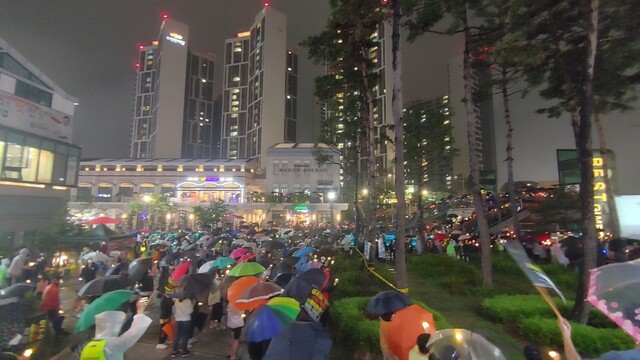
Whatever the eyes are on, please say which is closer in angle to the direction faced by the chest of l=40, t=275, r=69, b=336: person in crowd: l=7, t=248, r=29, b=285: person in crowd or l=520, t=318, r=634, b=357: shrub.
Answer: the shrub

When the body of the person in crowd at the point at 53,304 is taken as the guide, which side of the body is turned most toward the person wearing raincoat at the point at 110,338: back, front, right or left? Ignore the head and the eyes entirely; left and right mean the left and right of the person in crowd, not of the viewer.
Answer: right

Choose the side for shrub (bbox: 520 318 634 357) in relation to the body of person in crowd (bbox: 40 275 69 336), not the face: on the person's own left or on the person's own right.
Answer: on the person's own right

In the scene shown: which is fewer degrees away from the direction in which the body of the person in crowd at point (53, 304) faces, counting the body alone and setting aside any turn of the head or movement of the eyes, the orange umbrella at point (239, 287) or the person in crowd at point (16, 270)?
the orange umbrella

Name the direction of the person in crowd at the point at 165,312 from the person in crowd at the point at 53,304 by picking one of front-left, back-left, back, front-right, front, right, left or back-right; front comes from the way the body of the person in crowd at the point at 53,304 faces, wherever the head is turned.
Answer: front-right

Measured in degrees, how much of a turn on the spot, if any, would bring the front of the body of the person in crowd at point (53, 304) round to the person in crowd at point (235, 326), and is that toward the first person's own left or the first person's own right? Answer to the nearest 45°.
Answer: approximately 45° to the first person's own right

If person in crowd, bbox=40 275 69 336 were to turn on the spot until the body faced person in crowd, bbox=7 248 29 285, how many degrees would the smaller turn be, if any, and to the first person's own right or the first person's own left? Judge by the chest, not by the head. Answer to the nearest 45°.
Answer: approximately 90° to the first person's own left

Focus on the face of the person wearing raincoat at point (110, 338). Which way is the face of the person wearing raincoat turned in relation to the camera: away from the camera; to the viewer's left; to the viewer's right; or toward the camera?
away from the camera

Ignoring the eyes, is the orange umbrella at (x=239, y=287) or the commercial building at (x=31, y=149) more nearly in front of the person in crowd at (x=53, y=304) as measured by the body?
the orange umbrella
